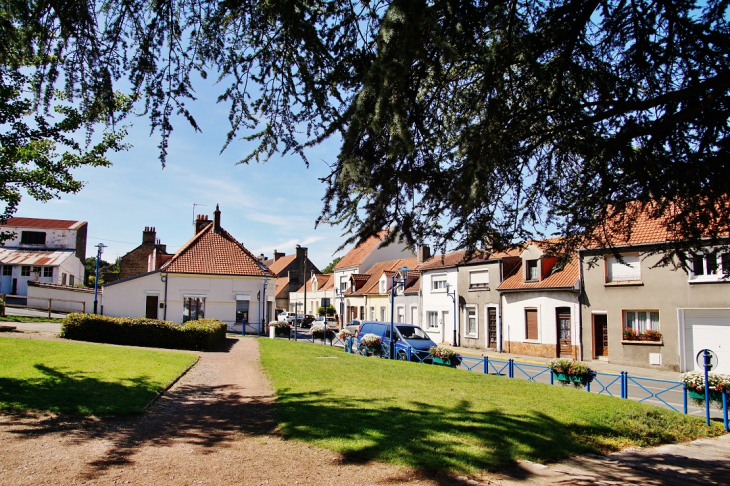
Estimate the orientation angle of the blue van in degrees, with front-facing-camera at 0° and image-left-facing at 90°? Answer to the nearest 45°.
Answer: approximately 315°

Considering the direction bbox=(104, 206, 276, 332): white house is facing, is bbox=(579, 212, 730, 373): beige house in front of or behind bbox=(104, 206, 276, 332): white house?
in front

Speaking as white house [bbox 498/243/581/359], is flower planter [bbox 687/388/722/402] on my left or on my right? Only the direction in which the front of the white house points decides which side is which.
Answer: on my left

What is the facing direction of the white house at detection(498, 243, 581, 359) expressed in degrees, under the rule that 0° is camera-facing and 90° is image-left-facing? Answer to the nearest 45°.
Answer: approximately 45°

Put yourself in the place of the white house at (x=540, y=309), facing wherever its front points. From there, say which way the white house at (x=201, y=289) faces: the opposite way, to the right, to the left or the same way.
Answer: to the left

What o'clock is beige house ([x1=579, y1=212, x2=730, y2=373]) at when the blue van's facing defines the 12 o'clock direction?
The beige house is roughly at 10 o'clock from the blue van.

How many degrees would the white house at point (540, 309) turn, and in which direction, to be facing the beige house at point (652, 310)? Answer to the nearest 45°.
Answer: approximately 90° to its left

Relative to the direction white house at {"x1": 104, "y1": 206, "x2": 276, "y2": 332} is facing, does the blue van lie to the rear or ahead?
ahead

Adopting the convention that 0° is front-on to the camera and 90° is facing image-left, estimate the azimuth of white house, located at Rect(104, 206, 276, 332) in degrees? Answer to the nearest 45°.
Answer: approximately 0°

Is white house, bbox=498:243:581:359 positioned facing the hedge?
yes

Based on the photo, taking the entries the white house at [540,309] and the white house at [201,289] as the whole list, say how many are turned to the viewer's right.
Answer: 0

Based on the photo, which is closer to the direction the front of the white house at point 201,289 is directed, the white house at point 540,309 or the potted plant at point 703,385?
the potted plant
